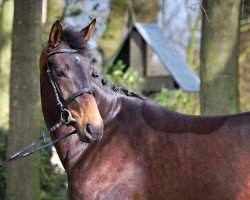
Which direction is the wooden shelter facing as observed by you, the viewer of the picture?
facing the viewer and to the left of the viewer

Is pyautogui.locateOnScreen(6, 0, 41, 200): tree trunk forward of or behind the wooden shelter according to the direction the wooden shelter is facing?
forward

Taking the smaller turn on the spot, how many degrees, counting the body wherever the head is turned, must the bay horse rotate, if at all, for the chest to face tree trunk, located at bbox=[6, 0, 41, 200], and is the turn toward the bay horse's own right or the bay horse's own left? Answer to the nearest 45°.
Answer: approximately 45° to the bay horse's own right

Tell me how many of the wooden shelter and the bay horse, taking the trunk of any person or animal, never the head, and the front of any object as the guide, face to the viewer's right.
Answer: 0

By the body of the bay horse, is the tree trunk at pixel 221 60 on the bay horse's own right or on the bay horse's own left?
on the bay horse's own right

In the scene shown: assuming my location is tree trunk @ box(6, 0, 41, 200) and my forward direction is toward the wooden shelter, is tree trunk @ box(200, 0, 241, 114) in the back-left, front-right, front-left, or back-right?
front-right

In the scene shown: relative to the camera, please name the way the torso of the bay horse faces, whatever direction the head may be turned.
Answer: to the viewer's left

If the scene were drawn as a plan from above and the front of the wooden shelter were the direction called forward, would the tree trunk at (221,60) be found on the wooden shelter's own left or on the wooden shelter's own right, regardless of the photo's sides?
on the wooden shelter's own left

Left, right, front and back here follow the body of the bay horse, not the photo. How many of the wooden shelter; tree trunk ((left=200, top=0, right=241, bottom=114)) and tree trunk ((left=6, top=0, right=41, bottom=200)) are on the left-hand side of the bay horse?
0

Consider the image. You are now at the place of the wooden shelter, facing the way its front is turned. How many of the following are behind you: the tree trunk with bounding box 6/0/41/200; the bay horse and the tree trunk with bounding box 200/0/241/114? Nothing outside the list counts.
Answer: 0

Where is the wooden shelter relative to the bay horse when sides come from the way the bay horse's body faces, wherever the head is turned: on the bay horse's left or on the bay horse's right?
on the bay horse's right
